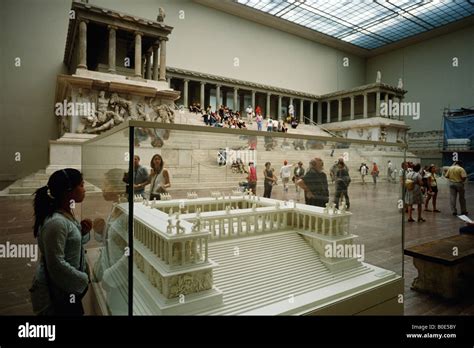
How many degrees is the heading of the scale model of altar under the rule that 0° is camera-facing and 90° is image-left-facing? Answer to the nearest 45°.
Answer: approximately 315°

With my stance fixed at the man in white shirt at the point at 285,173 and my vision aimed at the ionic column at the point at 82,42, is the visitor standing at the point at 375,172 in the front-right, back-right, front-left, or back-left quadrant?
back-right

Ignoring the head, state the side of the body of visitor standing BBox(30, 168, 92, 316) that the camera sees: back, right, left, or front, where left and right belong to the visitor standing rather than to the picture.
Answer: right

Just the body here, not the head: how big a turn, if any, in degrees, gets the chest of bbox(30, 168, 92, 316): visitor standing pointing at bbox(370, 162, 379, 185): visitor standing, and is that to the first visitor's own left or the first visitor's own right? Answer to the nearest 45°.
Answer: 0° — they already face them

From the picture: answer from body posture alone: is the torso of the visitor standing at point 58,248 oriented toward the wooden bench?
yes

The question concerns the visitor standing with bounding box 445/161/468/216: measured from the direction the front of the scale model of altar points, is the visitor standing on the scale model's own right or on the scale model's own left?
on the scale model's own left

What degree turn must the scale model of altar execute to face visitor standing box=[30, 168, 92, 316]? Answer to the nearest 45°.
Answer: approximately 90° to its right

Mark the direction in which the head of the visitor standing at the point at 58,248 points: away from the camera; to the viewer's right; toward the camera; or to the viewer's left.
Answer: to the viewer's right
